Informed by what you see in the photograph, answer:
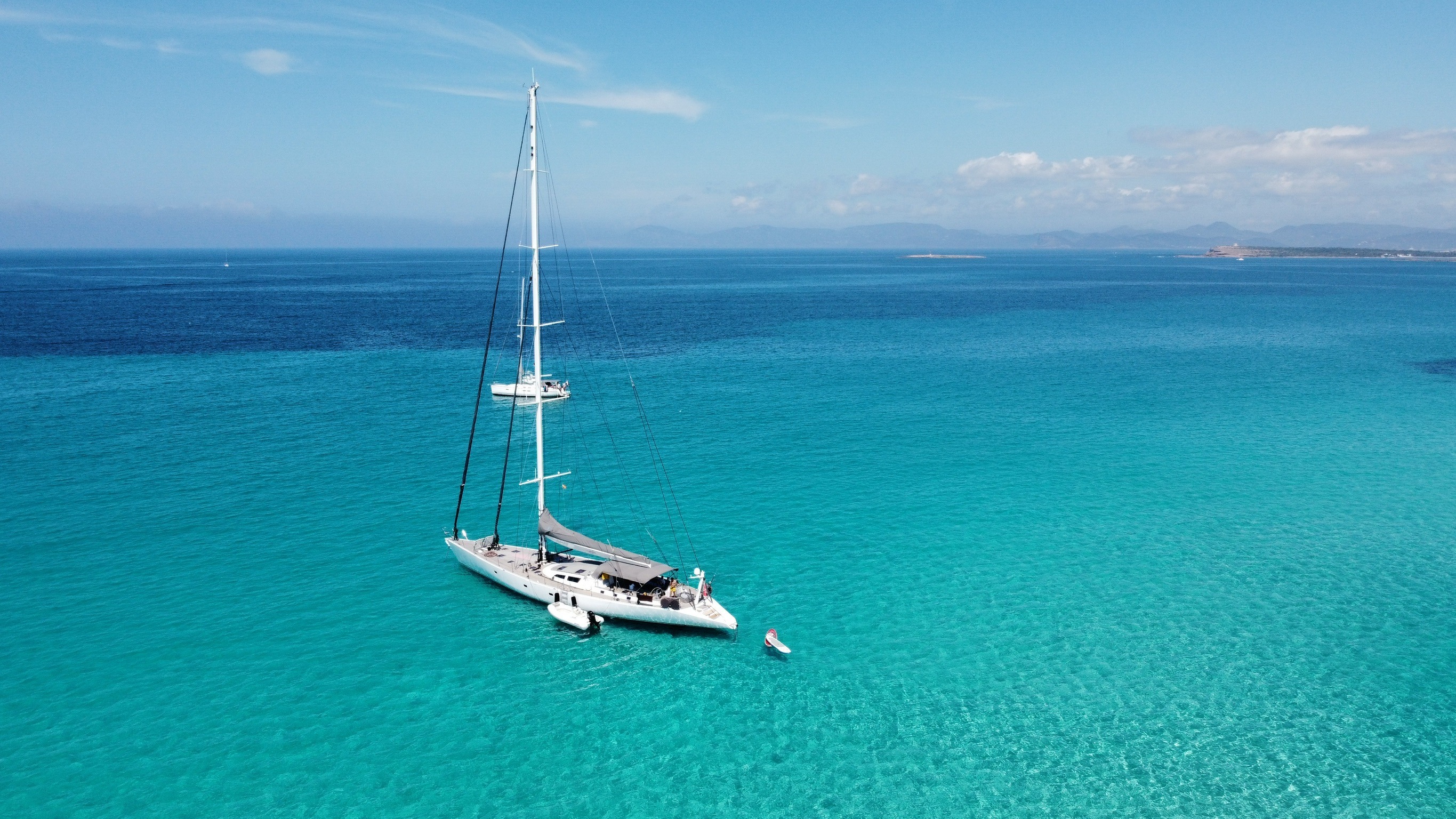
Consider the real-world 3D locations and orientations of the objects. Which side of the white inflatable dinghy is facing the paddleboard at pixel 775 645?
back

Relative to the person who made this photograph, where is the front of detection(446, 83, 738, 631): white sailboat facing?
facing away from the viewer and to the left of the viewer

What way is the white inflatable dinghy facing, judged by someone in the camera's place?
facing away from the viewer and to the left of the viewer

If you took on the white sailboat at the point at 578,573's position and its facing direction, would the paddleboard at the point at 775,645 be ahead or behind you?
behind
